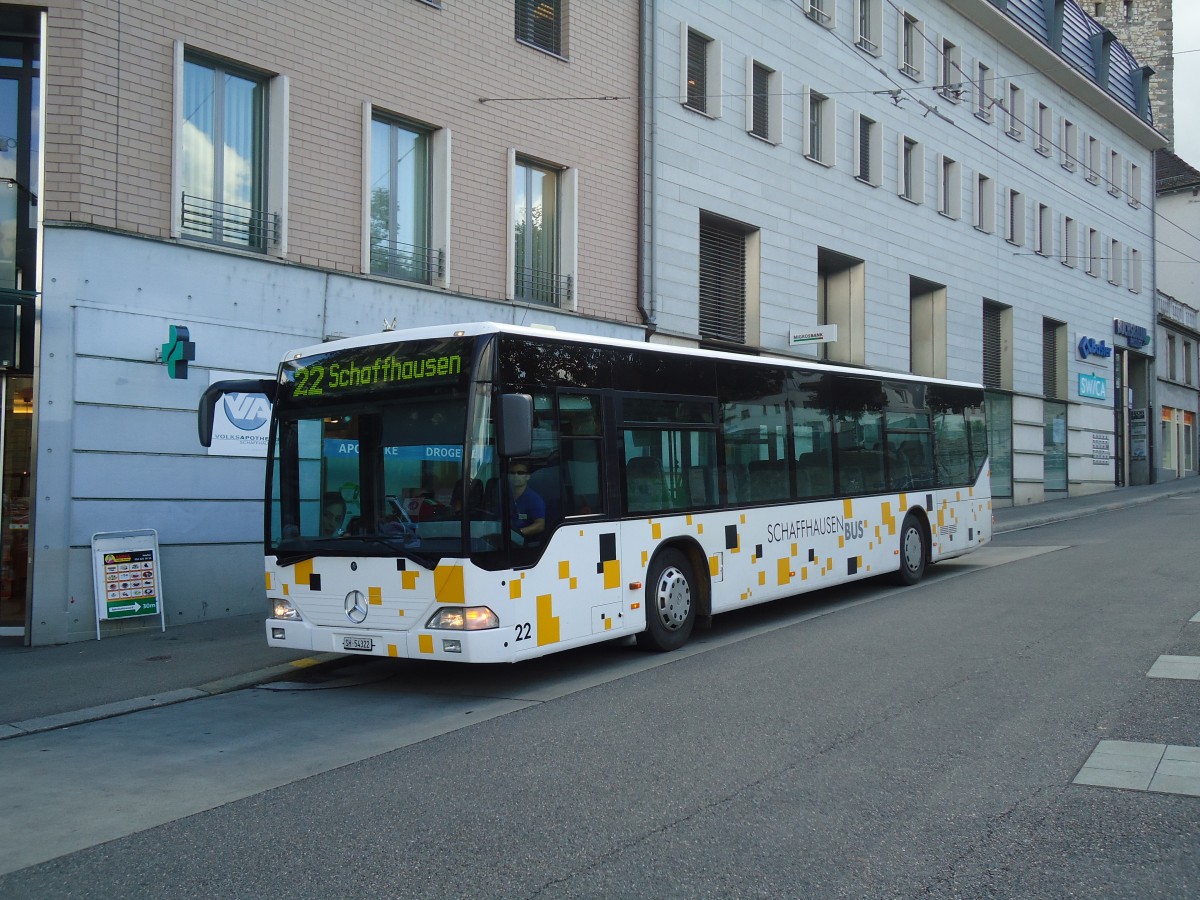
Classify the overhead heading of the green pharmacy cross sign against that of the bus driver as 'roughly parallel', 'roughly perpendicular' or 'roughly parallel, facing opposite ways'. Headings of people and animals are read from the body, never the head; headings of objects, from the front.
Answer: roughly parallel

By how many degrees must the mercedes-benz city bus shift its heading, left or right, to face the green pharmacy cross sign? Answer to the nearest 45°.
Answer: approximately 90° to its right

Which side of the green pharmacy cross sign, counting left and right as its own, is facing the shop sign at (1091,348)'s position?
back

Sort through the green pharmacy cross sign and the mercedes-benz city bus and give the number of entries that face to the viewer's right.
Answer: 0

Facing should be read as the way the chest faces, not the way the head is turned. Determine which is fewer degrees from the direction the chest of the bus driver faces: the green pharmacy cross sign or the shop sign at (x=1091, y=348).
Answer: the green pharmacy cross sign

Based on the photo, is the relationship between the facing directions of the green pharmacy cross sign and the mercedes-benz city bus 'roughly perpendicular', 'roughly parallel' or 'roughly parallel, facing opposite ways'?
roughly parallel

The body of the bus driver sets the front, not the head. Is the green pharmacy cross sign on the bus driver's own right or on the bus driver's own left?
on the bus driver's own right

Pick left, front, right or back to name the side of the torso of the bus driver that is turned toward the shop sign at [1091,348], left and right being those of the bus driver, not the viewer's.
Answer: back

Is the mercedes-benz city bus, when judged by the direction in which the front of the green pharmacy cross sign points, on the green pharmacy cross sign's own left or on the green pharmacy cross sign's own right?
on the green pharmacy cross sign's own left

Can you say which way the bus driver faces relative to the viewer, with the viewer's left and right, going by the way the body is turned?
facing the viewer and to the left of the viewer

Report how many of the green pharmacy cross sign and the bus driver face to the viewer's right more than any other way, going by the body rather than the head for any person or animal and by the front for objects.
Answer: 0
